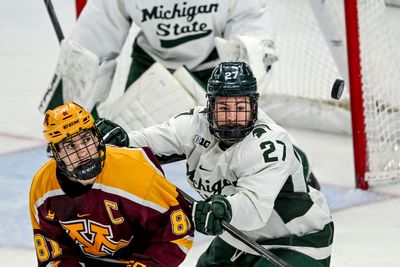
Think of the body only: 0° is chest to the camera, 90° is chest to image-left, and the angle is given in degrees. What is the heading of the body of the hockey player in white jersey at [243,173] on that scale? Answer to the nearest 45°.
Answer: approximately 45°

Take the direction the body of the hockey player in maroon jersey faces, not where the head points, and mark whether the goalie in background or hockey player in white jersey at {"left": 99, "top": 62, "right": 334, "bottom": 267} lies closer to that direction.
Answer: the hockey player in white jersey

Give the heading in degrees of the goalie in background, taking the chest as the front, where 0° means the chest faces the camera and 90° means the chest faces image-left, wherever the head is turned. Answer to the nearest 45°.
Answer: approximately 0°

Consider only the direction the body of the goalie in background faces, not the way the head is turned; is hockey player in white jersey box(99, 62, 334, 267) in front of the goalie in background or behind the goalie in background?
in front

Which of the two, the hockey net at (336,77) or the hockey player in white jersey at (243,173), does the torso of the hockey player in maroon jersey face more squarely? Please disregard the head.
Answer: the hockey player in white jersey

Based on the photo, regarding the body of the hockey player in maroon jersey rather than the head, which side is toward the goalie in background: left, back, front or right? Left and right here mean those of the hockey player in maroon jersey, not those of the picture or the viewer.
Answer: back

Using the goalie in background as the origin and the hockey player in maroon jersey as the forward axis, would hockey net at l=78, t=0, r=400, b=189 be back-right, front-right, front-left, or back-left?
back-left

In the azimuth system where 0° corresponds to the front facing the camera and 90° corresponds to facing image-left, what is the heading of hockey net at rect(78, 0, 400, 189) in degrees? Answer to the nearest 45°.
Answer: approximately 45°

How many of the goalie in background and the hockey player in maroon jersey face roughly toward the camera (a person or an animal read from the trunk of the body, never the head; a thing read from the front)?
2

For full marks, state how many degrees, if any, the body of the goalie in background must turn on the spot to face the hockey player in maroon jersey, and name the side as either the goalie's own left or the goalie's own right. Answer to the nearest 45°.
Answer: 0° — they already face them

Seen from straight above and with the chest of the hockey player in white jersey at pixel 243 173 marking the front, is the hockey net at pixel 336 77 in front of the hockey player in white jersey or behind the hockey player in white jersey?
behind
